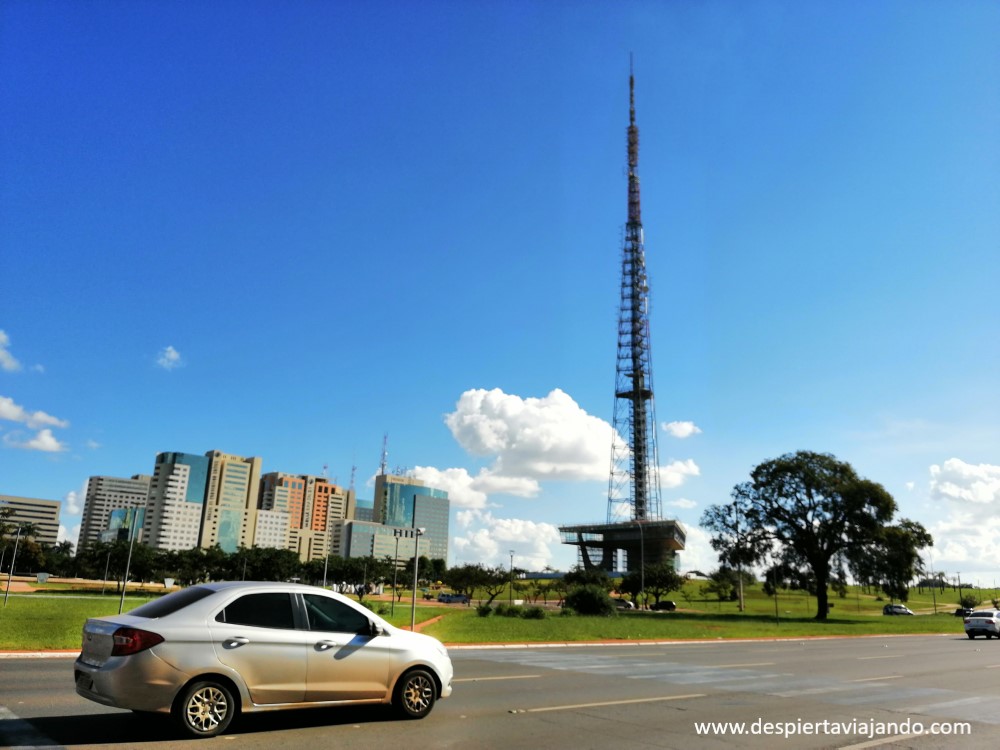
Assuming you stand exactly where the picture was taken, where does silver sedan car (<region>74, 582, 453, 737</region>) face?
facing away from the viewer and to the right of the viewer

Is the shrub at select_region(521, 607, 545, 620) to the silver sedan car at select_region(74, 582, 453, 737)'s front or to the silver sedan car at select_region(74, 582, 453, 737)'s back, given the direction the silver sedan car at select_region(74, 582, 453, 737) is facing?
to the front
